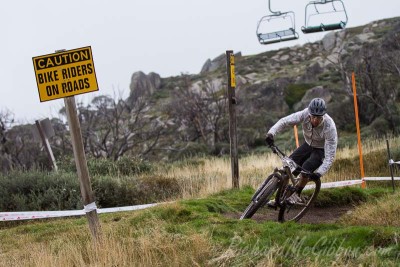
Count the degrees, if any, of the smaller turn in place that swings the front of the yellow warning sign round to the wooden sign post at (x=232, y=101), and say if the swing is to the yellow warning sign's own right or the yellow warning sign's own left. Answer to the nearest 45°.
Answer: approximately 135° to the yellow warning sign's own left

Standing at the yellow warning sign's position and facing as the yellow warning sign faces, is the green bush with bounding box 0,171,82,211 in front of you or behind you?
behind

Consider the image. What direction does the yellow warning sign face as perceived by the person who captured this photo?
facing the viewer

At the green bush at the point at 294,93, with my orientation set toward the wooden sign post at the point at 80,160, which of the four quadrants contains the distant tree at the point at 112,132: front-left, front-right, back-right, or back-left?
front-right

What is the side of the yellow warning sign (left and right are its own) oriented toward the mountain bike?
left

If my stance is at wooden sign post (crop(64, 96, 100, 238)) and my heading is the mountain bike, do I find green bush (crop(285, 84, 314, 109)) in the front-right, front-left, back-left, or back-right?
front-left

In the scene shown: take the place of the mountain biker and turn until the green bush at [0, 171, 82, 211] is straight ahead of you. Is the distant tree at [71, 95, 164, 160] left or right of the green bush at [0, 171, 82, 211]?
right

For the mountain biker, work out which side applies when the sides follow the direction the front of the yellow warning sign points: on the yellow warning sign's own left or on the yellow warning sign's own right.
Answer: on the yellow warning sign's own left

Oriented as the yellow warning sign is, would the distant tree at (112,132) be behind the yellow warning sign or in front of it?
behind

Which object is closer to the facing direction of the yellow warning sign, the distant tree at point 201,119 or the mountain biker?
the mountain biker

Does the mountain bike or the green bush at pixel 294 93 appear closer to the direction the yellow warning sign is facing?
the mountain bike
